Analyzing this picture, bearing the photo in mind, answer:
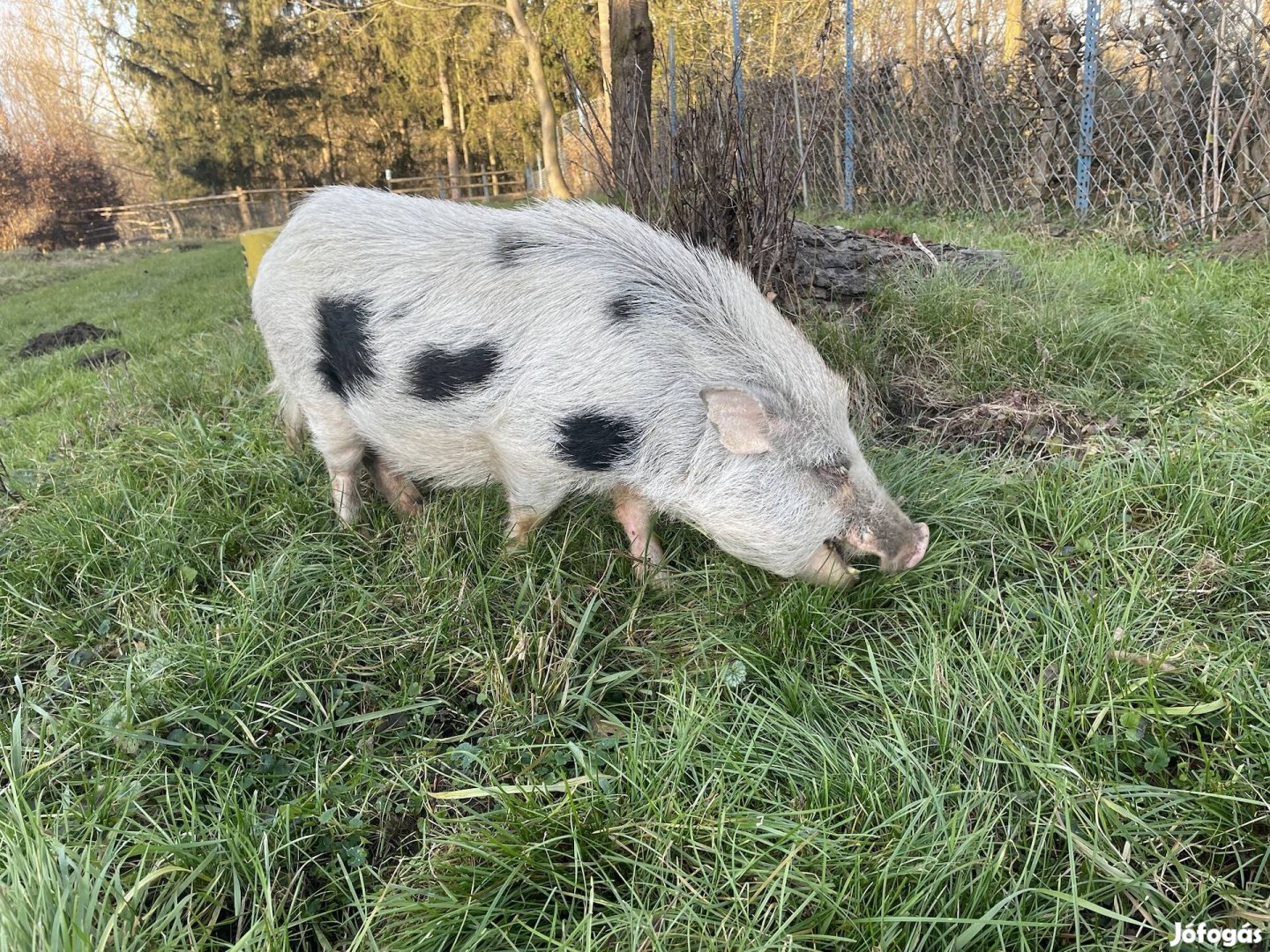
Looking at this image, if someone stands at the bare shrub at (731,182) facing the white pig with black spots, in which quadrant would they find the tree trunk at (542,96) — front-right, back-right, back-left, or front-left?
back-right

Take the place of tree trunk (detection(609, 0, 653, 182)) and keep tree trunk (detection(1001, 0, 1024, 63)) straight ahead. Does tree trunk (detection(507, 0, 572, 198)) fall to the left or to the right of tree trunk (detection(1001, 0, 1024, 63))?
left

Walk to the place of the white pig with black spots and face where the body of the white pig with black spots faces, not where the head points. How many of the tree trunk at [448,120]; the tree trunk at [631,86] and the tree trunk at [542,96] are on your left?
3

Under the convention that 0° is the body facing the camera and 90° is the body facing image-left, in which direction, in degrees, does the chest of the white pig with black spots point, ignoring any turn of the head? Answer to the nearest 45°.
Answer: approximately 270°

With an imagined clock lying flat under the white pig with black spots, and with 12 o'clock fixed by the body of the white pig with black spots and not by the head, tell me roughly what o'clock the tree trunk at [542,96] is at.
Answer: The tree trunk is roughly at 9 o'clock from the white pig with black spots.

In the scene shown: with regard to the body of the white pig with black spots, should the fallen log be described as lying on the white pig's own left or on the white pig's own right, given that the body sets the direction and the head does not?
on the white pig's own left

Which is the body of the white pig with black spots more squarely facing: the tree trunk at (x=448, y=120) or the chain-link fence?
the chain-link fence

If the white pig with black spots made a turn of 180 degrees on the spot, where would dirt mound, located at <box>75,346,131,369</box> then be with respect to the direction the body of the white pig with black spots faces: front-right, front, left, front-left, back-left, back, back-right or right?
front-right

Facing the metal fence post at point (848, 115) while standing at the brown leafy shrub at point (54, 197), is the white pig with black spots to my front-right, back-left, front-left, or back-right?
front-right

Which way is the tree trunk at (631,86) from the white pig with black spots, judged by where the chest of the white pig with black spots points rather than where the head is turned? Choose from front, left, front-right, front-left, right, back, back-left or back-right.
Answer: left

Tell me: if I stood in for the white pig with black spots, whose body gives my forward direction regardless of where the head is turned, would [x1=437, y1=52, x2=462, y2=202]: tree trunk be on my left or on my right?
on my left

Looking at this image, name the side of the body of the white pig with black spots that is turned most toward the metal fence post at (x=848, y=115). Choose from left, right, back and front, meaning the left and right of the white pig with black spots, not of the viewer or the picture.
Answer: left

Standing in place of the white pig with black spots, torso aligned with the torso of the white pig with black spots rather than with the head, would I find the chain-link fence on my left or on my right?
on my left
